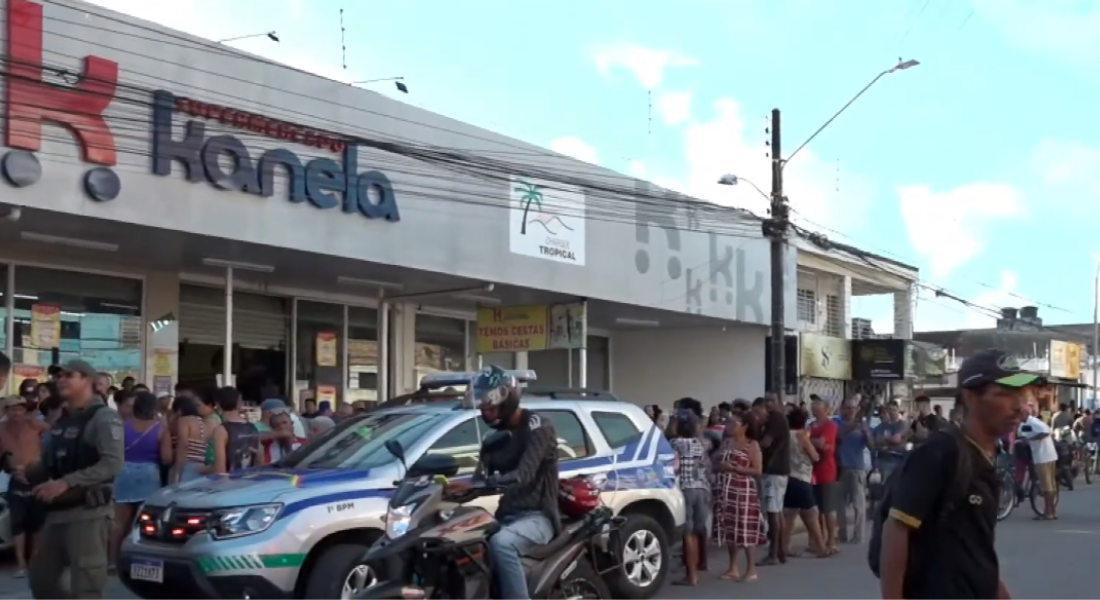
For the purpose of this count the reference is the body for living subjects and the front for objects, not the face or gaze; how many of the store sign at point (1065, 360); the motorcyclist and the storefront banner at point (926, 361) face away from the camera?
0

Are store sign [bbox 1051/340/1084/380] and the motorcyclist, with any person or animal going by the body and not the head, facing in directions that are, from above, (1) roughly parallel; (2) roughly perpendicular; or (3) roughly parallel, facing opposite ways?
roughly perpendicular

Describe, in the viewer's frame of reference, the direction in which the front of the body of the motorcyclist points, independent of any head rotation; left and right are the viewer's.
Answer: facing the viewer and to the left of the viewer

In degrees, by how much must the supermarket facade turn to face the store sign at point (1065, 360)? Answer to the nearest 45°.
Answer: approximately 90° to its left

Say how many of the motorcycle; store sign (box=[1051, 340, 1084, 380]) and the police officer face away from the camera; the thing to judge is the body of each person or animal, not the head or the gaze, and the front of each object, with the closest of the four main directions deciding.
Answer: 0

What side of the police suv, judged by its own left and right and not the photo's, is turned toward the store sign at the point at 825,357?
back

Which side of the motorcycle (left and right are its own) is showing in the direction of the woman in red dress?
back

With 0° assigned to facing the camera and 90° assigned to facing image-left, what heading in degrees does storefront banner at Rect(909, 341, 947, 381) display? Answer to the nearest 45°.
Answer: approximately 315°

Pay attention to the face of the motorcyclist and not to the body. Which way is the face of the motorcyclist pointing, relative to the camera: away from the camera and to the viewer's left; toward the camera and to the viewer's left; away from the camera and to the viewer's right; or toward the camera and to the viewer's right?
toward the camera and to the viewer's left

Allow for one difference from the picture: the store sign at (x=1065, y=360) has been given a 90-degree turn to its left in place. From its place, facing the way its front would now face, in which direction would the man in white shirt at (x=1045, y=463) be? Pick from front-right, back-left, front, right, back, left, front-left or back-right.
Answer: back-right

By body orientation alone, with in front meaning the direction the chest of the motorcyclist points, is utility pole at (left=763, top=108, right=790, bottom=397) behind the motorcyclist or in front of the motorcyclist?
behind

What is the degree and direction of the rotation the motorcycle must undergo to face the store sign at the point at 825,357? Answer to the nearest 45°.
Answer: approximately 135° to its right
